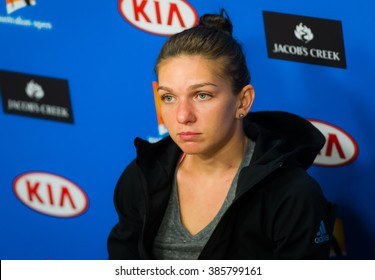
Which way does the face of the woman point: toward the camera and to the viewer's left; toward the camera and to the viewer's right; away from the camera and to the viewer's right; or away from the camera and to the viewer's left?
toward the camera and to the viewer's left

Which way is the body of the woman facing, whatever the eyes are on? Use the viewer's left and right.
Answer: facing the viewer and to the left of the viewer
